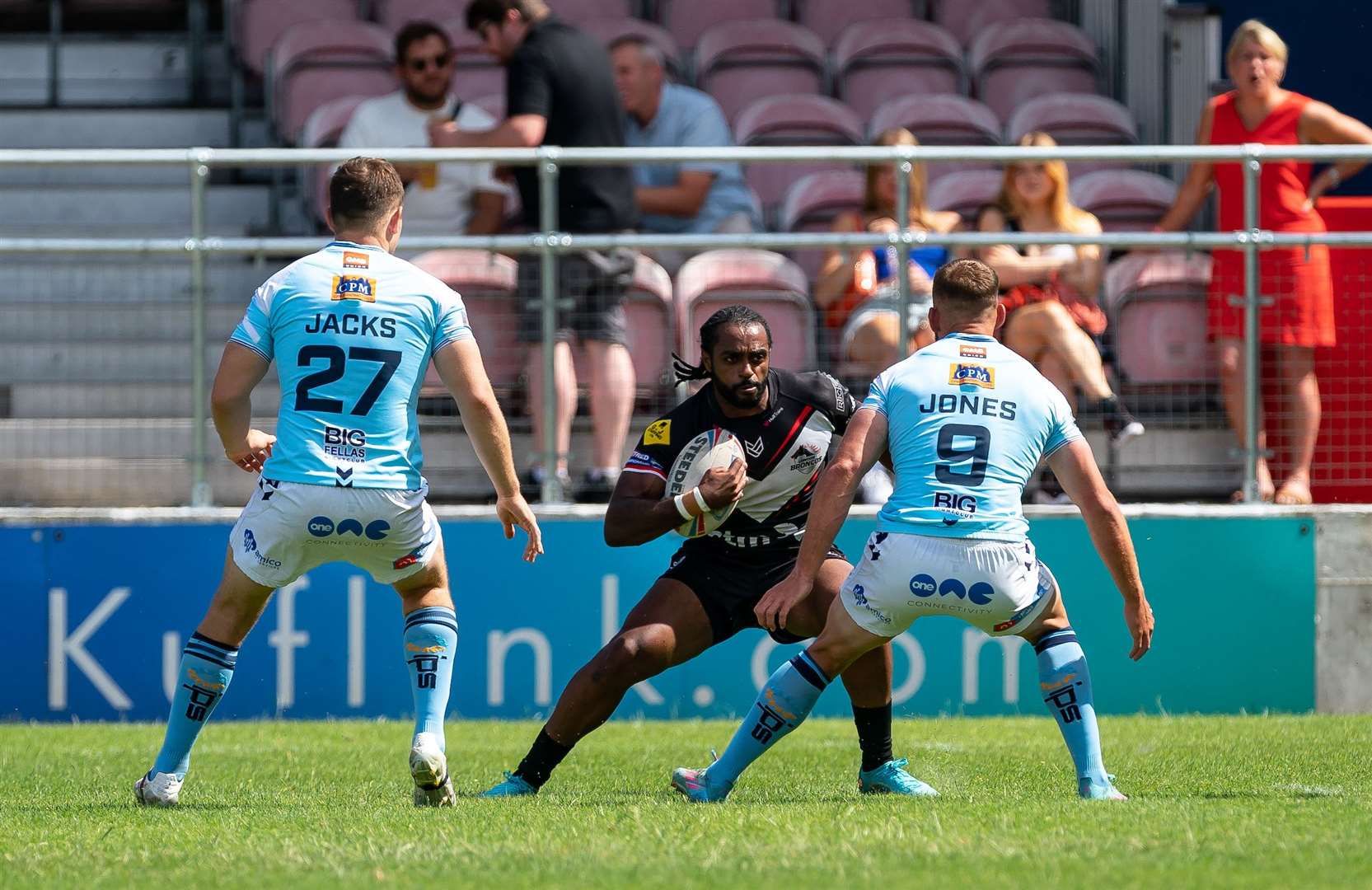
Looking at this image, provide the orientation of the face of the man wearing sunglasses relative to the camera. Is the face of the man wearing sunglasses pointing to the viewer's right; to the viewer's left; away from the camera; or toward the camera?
toward the camera

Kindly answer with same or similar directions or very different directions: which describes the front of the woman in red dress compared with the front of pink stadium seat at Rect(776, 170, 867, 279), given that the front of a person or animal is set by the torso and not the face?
same or similar directions

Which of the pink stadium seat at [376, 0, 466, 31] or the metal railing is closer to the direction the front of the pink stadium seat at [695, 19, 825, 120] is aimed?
the metal railing

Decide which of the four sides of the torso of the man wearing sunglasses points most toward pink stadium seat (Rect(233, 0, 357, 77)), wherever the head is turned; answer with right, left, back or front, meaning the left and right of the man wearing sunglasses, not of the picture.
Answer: back

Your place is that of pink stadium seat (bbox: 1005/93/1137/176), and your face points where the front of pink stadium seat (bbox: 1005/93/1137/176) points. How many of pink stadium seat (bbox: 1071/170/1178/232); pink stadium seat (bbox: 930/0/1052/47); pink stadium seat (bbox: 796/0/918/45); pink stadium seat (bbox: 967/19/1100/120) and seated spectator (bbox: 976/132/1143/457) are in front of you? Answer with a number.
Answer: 2

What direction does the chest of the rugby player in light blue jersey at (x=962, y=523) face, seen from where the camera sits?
away from the camera

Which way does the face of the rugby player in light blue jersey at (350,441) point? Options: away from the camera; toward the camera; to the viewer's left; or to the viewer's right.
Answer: away from the camera

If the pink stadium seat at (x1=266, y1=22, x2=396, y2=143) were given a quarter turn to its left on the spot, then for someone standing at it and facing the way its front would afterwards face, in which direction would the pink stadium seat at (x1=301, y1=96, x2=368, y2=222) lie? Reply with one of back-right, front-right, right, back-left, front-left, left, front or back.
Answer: right

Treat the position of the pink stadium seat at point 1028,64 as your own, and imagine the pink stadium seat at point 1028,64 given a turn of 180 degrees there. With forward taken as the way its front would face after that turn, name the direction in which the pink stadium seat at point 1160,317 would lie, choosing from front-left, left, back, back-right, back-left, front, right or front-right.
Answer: back

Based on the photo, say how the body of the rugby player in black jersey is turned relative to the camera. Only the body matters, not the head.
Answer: toward the camera

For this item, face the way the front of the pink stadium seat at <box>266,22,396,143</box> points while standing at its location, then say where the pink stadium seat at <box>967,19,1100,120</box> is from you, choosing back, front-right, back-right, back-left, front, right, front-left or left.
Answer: left

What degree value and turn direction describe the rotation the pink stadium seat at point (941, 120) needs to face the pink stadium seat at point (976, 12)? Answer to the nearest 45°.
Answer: approximately 180°

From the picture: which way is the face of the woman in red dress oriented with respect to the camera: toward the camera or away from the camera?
toward the camera

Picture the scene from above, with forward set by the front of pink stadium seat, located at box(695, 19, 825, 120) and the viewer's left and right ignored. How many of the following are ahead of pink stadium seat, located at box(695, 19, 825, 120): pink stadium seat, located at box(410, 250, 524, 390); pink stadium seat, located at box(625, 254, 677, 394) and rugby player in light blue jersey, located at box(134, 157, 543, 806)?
3

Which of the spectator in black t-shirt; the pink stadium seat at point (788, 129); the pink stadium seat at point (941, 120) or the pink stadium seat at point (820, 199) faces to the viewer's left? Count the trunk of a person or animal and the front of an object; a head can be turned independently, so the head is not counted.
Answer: the spectator in black t-shirt

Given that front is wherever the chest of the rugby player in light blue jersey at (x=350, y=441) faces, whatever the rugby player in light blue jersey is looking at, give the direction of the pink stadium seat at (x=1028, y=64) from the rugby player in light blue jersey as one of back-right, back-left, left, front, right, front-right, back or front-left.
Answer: front-right

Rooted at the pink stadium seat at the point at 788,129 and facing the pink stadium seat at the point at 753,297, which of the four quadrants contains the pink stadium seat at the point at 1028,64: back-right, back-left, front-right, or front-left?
back-left

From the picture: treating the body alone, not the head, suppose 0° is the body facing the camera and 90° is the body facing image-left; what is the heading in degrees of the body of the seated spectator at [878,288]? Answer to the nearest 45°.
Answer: approximately 0°

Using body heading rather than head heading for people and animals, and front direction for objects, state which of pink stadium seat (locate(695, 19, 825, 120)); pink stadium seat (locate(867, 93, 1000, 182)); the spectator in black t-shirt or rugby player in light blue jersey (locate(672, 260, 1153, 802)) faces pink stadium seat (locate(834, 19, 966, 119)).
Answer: the rugby player in light blue jersey

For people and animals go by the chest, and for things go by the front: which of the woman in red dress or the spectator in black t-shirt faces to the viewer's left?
the spectator in black t-shirt

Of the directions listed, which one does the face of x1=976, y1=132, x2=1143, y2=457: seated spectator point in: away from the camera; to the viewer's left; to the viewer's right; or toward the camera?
toward the camera
